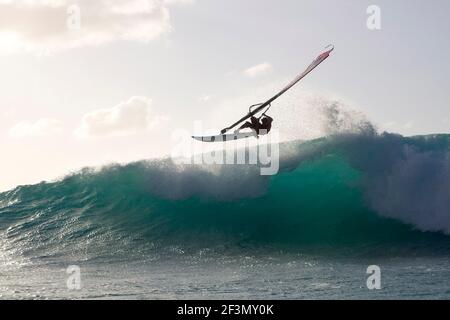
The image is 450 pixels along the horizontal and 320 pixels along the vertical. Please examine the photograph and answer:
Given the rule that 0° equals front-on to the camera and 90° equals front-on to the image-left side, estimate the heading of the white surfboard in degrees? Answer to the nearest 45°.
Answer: approximately 90°
